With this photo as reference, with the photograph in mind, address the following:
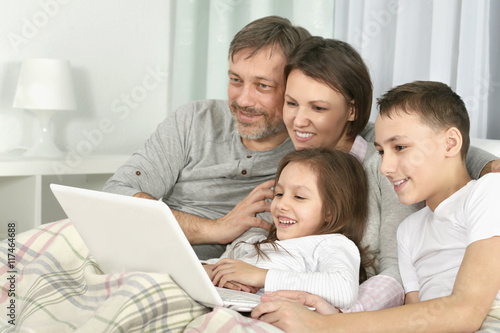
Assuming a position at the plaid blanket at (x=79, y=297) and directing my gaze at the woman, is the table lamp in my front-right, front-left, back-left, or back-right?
front-left

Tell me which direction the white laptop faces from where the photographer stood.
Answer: facing away from the viewer and to the right of the viewer

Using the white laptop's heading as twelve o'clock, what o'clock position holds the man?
The man is roughly at 11 o'clock from the white laptop.

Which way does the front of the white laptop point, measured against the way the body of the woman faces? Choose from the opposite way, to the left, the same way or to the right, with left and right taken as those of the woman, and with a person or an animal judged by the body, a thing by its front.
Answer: the opposite way

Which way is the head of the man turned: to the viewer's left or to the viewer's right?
to the viewer's left

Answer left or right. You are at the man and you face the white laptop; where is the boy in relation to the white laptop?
left

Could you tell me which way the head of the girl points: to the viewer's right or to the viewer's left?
to the viewer's left

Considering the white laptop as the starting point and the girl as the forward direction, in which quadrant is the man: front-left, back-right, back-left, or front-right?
front-left

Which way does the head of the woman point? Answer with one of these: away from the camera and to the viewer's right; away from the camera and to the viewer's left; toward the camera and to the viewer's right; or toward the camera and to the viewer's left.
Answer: toward the camera and to the viewer's left

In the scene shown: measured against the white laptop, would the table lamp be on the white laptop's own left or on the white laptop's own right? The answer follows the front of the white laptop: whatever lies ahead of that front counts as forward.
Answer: on the white laptop's own left

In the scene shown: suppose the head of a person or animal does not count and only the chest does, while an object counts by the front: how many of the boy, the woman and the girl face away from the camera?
0

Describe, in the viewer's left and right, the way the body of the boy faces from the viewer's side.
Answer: facing the viewer and to the left of the viewer
